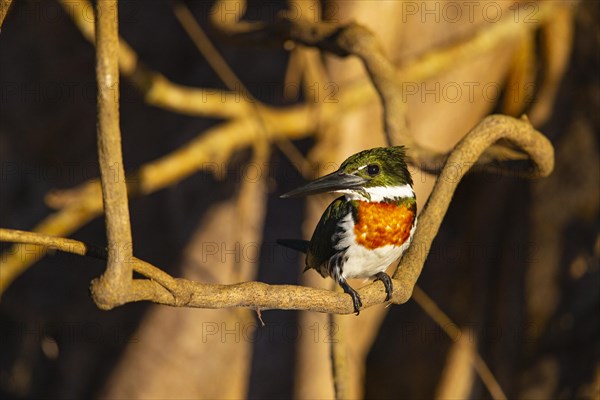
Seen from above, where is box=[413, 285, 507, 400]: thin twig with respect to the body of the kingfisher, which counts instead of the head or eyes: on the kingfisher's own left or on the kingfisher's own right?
on the kingfisher's own left

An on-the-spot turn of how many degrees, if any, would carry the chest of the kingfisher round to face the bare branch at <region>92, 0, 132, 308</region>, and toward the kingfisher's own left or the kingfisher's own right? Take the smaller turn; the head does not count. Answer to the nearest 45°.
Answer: approximately 90° to the kingfisher's own right

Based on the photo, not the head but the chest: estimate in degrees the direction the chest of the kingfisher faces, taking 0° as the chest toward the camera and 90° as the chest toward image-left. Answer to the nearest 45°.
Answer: approximately 315°
